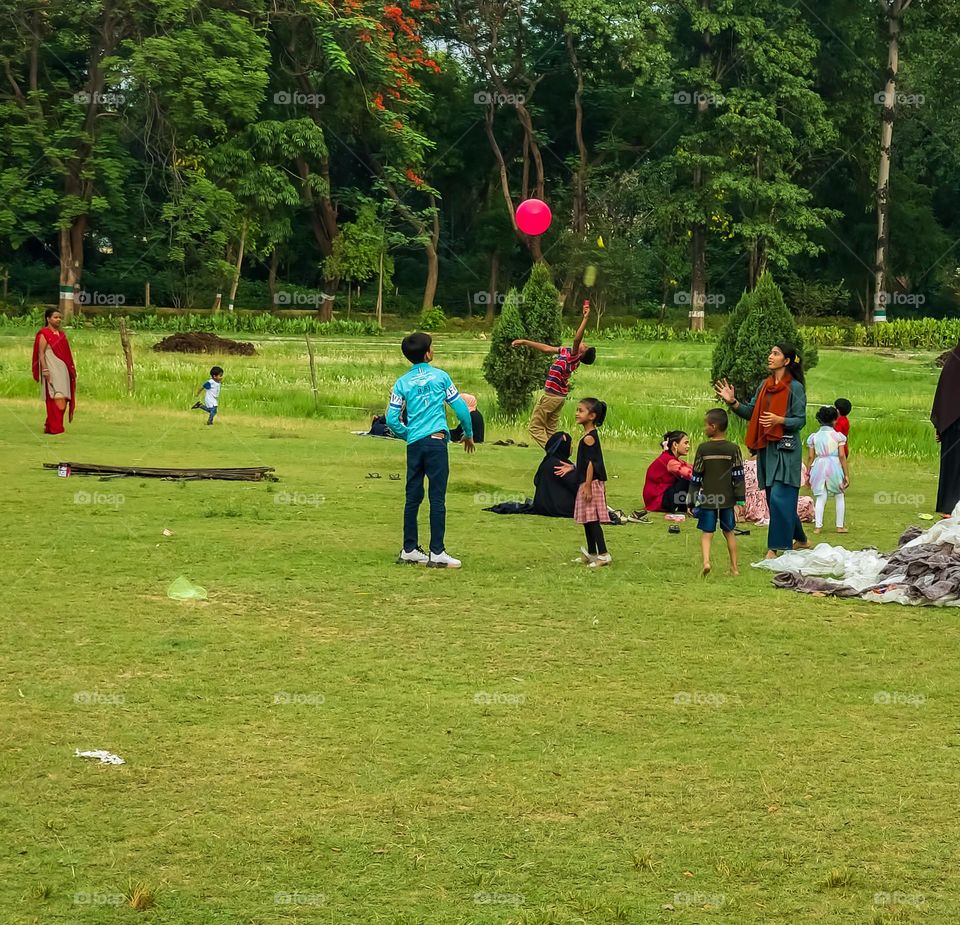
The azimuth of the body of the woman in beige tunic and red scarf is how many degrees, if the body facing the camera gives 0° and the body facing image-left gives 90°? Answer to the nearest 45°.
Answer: approximately 315°

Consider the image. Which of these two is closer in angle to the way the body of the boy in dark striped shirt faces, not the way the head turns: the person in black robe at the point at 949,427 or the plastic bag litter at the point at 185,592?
the person in black robe

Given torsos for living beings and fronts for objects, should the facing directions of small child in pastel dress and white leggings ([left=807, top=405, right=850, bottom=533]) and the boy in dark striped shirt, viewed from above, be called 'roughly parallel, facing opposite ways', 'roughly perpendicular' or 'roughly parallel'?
roughly parallel

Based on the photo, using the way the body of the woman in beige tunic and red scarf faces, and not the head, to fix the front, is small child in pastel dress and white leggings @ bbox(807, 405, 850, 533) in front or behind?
in front

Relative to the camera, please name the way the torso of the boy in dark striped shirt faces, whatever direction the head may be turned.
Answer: away from the camera

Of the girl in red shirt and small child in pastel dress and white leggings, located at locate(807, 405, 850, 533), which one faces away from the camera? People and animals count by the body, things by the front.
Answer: the small child in pastel dress and white leggings

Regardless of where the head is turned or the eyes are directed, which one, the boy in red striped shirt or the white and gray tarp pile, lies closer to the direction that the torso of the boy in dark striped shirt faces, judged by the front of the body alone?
the boy in red striped shirt

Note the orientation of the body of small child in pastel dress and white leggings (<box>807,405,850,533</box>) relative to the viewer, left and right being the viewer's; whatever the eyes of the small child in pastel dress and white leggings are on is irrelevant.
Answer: facing away from the viewer

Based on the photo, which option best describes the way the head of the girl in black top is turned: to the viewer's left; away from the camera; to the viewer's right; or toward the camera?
to the viewer's left

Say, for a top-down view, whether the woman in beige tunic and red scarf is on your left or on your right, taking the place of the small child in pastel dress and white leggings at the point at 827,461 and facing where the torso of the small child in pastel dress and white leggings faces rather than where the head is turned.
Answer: on your left

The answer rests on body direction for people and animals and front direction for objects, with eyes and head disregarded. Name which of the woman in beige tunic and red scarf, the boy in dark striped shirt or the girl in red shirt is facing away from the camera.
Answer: the boy in dark striped shirt
